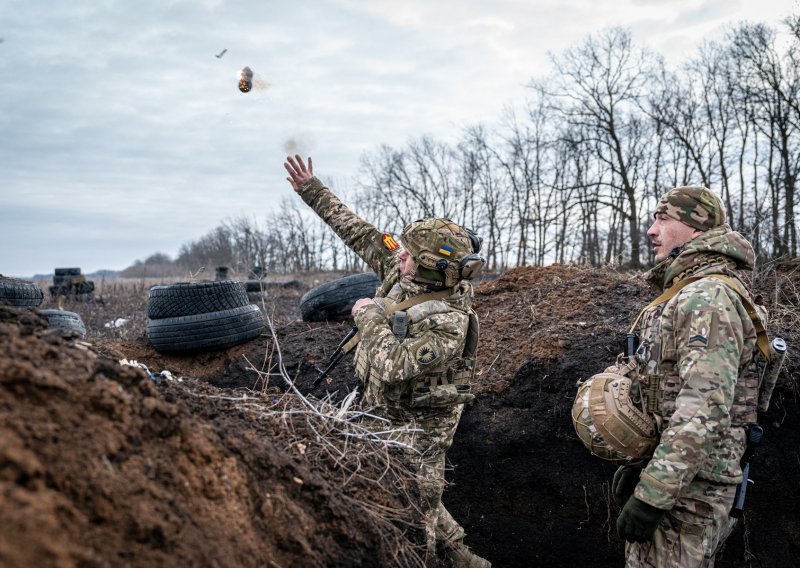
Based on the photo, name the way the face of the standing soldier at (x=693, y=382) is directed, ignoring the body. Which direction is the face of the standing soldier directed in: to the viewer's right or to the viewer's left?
to the viewer's left

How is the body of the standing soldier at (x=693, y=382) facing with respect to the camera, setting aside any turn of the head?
to the viewer's left

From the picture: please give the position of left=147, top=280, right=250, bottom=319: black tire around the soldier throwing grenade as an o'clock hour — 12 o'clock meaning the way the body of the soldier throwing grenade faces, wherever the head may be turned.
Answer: The black tire is roughly at 2 o'clock from the soldier throwing grenade.

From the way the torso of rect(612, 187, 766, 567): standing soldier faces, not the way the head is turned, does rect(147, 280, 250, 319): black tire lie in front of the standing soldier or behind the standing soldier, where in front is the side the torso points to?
in front

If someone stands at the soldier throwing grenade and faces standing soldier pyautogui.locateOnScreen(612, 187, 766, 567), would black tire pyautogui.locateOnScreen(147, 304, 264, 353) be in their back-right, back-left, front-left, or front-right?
back-left

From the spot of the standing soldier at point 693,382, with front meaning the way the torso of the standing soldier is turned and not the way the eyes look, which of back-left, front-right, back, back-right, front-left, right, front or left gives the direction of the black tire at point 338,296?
front-right

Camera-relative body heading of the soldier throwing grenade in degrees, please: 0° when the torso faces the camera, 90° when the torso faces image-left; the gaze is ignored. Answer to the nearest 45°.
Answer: approximately 90°
